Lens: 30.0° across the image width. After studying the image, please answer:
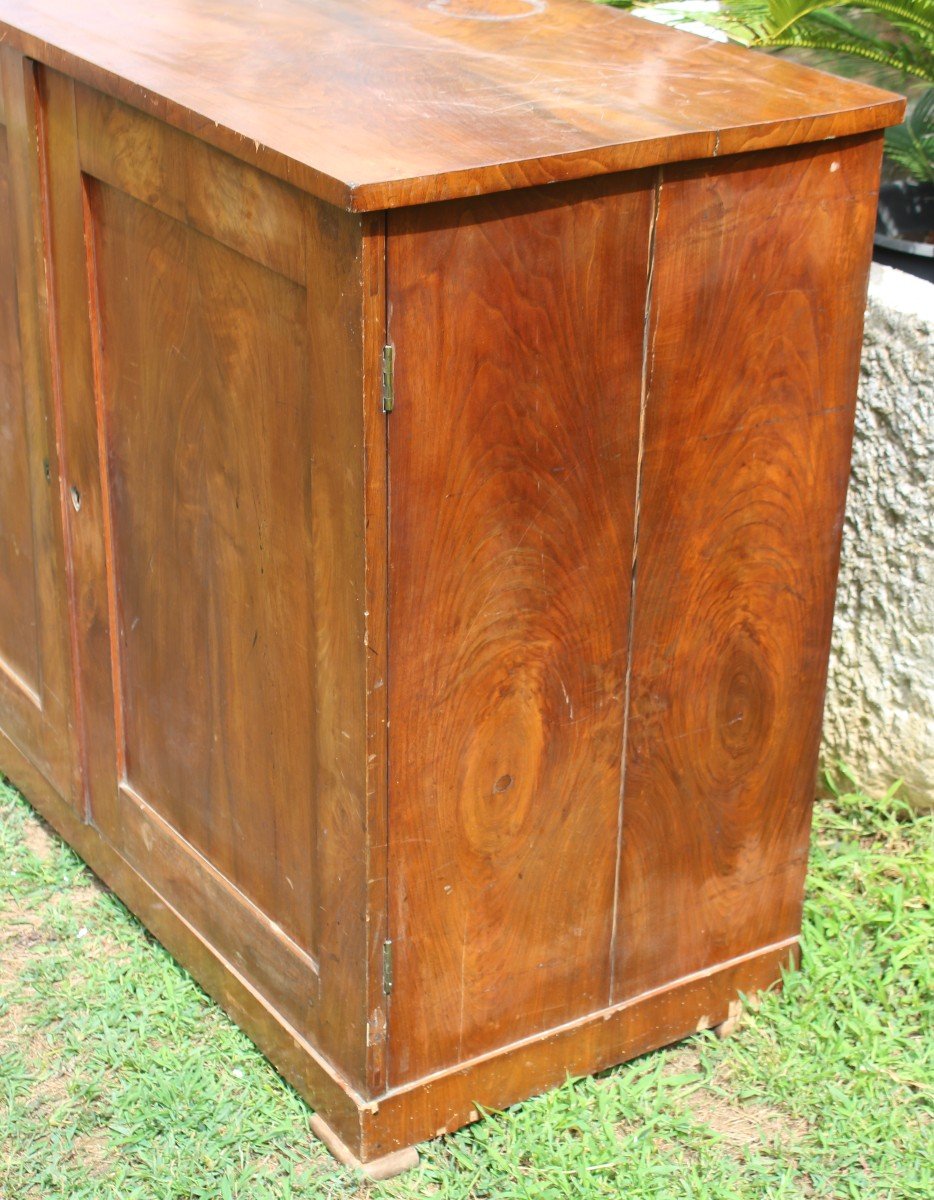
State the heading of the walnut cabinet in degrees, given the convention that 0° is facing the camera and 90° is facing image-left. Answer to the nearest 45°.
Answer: approximately 45°

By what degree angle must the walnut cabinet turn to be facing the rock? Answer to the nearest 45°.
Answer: approximately 180°
